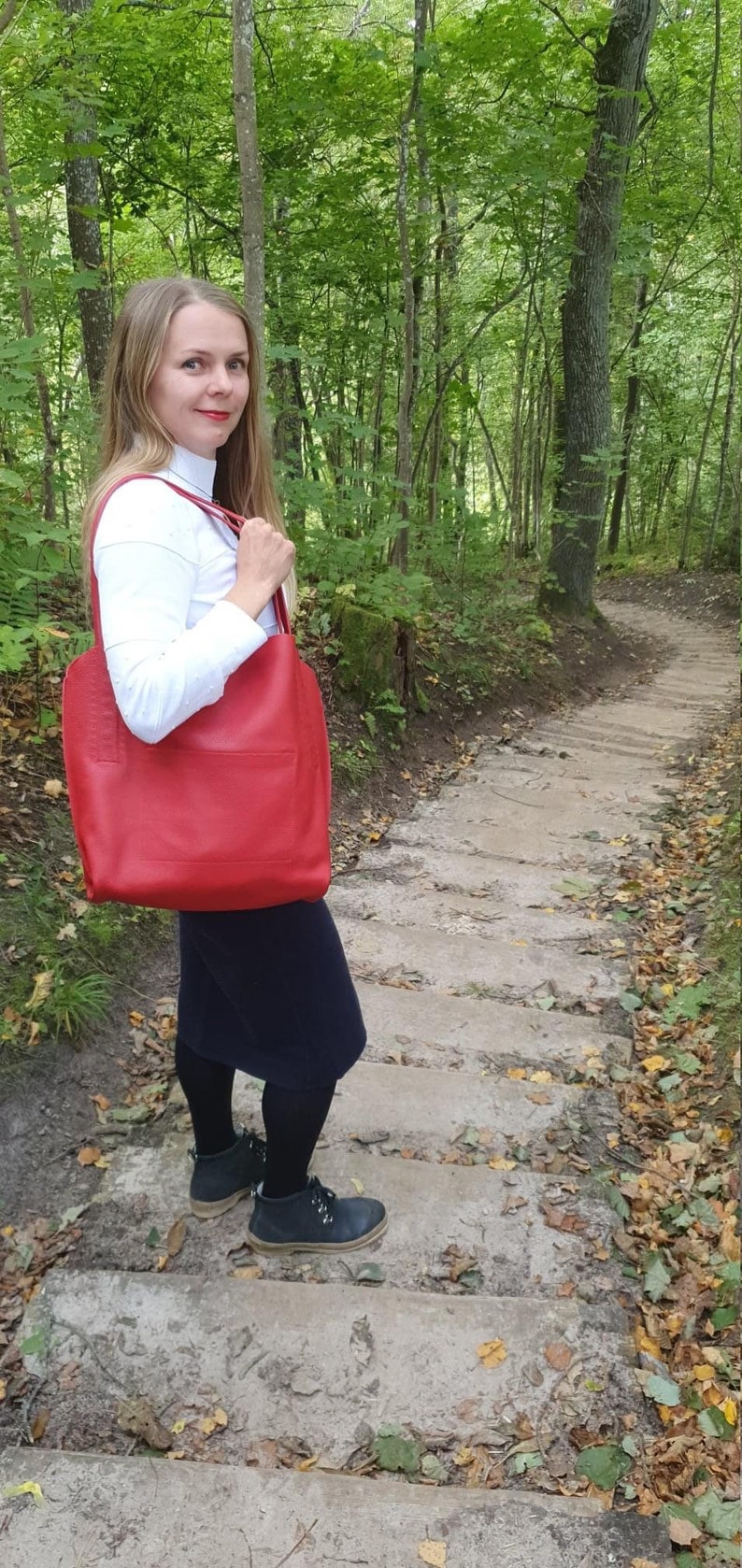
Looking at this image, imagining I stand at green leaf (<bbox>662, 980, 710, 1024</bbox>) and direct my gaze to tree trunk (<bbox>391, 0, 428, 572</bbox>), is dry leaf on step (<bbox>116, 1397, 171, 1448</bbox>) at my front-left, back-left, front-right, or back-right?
back-left

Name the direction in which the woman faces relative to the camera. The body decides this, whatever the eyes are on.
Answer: to the viewer's right

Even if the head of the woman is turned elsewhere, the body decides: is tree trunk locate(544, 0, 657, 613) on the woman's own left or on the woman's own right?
on the woman's own left

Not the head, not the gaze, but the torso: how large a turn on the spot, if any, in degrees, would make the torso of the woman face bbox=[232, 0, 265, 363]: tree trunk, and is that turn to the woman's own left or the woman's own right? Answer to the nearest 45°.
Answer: approximately 90° to the woman's own left

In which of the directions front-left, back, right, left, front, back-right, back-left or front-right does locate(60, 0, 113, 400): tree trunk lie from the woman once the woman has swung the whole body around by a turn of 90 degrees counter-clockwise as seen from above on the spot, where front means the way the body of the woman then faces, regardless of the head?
front
